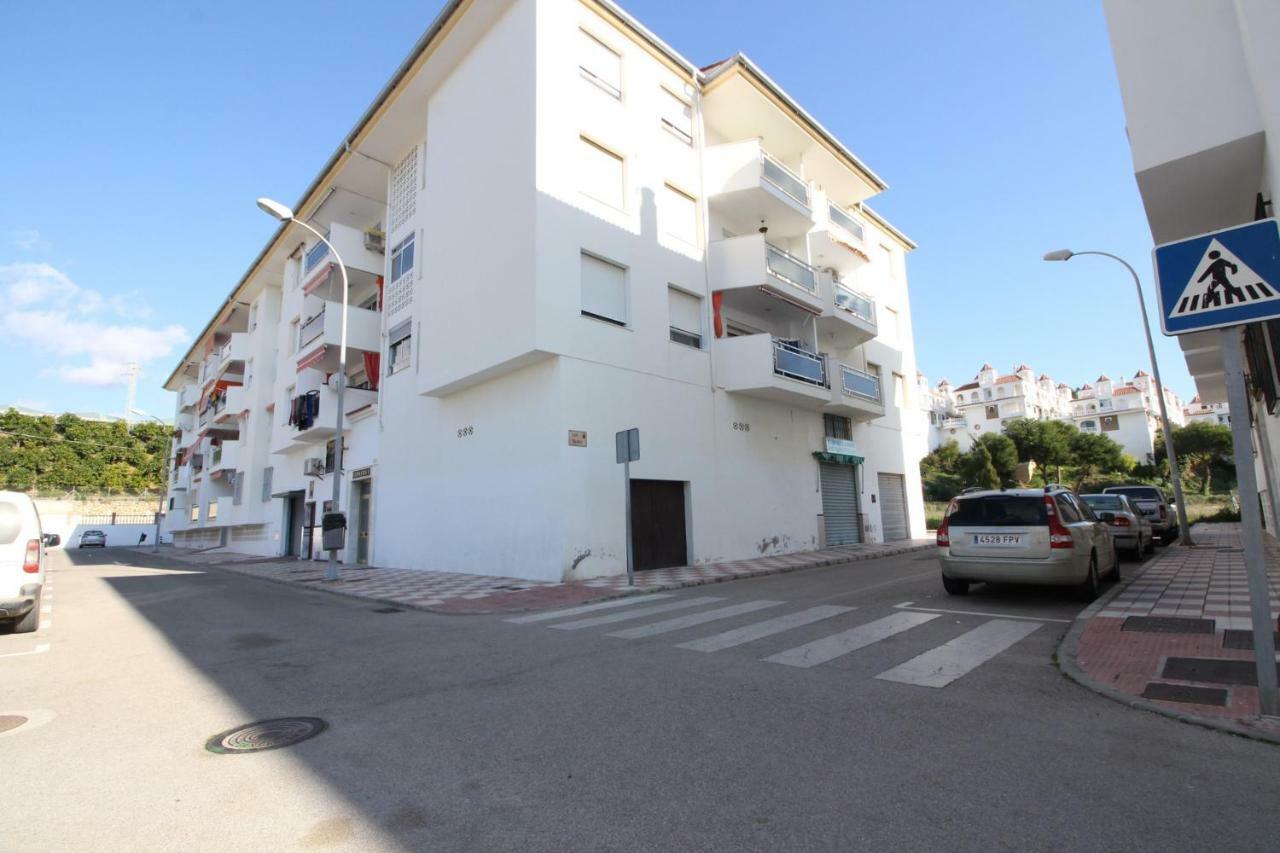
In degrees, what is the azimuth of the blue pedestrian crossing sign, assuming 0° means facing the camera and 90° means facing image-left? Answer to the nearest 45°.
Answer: approximately 0°

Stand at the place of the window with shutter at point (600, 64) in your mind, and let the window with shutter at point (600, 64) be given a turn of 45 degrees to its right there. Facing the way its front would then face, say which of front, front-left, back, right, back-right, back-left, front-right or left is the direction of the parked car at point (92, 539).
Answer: back-right

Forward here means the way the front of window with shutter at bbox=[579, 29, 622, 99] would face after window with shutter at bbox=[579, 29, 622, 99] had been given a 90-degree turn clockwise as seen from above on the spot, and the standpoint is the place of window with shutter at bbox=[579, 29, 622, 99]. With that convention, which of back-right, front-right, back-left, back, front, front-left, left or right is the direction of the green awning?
back

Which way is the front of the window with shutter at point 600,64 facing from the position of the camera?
facing the viewer and to the right of the viewer

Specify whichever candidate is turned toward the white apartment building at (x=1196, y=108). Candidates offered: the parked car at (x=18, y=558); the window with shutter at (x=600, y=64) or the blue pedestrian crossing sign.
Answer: the window with shutter

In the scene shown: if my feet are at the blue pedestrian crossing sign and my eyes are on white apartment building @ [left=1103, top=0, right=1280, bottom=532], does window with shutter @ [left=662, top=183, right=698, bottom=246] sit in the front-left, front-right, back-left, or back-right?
front-left

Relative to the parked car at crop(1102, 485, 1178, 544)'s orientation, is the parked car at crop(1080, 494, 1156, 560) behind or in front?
behind

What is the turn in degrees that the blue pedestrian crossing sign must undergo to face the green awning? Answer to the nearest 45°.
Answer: approximately 135° to its right

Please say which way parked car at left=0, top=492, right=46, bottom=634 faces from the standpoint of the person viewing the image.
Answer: facing away from the viewer

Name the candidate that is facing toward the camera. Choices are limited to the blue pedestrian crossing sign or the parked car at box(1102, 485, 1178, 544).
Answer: the blue pedestrian crossing sign

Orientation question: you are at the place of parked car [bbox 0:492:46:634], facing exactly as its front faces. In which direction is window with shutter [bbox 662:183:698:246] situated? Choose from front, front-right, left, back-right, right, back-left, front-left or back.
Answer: right

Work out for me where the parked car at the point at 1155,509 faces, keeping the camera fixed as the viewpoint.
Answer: facing away from the viewer

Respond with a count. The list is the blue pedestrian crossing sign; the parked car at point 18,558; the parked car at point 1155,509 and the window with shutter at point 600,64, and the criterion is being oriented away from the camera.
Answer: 2
